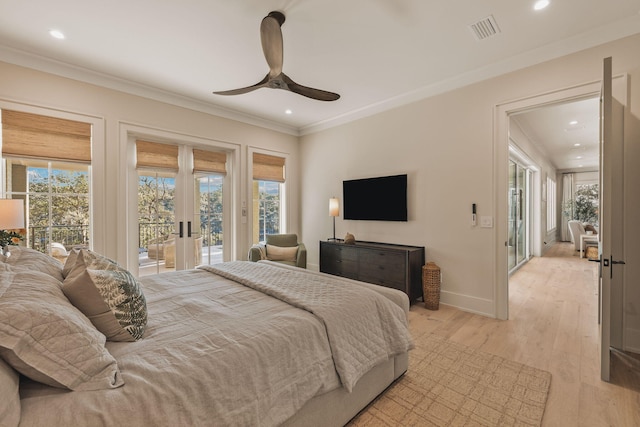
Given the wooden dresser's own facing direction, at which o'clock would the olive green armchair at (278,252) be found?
The olive green armchair is roughly at 2 o'clock from the wooden dresser.

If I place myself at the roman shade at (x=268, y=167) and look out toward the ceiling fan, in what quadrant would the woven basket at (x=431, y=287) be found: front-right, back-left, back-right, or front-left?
front-left

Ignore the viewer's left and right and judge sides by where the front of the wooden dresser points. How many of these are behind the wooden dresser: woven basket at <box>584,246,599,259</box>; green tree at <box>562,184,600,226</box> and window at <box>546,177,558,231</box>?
3

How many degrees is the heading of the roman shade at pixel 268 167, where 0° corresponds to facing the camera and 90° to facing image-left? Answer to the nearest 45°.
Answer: approximately 315°

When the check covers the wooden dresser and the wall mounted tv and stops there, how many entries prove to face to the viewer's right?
0

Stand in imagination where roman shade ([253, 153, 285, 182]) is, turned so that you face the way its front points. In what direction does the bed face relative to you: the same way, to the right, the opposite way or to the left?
to the left

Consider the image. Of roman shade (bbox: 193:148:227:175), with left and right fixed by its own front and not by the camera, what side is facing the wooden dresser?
front

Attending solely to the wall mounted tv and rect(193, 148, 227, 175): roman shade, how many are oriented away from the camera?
0

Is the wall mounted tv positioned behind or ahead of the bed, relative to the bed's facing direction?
ahead

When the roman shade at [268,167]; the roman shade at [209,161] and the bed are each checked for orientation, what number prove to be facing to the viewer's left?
0

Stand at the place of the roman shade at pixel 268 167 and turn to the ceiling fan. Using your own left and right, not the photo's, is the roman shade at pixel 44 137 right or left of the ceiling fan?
right

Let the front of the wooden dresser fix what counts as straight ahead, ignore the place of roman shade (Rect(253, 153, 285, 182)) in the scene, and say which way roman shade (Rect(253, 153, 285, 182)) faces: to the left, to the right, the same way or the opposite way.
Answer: to the left

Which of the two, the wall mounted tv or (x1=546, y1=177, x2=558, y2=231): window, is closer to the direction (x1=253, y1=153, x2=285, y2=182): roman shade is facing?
the wall mounted tv

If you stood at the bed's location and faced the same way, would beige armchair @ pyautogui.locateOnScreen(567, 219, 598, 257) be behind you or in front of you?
in front

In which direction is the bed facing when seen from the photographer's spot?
facing away from the viewer and to the right of the viewer

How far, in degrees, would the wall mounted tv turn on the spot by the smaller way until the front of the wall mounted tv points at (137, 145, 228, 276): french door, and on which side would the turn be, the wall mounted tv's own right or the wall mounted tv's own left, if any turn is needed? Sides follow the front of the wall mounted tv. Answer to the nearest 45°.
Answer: approximately 45° to the wall mounted tv's own right

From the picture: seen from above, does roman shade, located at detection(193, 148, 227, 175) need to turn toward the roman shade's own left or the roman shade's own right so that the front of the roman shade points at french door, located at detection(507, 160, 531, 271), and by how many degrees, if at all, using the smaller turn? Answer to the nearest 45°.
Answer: approximately 45° to the roman shade's own left

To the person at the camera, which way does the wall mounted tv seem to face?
facing the viewer and to the left of the viewer
